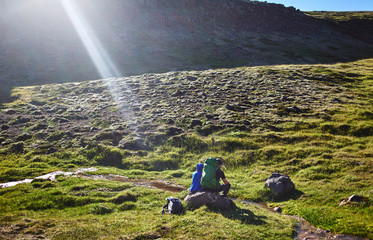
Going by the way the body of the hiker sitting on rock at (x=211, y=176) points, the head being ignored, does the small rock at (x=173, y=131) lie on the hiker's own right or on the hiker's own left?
on the hiker's own left

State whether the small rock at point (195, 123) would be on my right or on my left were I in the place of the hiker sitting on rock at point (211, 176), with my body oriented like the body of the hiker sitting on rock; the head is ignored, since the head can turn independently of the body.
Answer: on my left

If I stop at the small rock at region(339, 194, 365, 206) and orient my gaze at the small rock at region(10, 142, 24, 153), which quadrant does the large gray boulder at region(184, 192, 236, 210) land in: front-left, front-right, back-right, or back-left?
front-left

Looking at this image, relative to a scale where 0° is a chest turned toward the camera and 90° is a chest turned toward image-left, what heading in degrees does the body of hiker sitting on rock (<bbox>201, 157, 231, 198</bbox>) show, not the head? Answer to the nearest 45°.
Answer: approximately 225°

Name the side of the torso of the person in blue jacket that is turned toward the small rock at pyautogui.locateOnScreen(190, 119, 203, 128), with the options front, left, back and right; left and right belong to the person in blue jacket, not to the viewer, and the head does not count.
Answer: front

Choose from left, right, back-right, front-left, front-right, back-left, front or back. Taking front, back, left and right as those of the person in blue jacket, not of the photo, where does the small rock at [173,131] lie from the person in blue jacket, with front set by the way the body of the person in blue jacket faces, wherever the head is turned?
front

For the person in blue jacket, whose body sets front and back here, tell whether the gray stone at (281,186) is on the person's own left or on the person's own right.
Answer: on the person's own right

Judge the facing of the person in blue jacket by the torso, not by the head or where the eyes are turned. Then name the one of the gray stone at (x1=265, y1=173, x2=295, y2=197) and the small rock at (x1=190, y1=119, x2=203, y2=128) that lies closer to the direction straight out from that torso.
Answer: the small rock

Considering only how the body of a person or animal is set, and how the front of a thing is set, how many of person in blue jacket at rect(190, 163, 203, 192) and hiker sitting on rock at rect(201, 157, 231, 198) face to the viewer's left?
0

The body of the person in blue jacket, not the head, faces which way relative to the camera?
away from the camera

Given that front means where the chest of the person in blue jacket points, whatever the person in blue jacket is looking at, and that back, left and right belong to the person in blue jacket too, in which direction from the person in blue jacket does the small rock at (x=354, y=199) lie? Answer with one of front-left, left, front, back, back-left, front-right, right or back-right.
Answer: right
